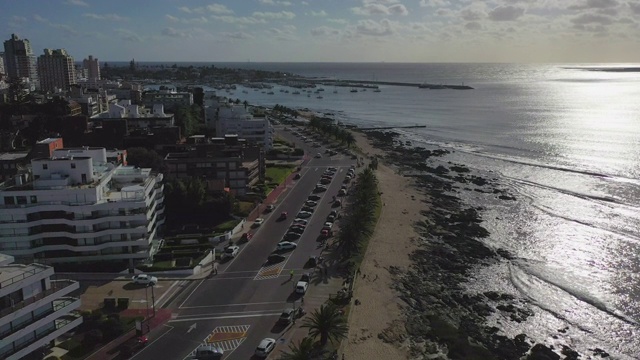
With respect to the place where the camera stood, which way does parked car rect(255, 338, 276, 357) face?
facing away from the viewer and to the right of the viewer

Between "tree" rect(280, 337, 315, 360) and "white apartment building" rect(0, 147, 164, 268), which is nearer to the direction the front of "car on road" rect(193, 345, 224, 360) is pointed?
the tree

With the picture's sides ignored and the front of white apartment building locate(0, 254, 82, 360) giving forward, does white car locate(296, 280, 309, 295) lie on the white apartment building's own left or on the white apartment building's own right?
on the white apartment building's own left

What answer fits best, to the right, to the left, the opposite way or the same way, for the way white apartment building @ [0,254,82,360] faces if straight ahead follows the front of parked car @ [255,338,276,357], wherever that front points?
to the right

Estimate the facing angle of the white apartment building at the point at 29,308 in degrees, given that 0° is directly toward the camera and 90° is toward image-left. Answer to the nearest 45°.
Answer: approximately 315°

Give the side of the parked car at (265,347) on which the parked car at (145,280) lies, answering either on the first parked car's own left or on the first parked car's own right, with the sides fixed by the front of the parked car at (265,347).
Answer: on the first parked car's own left

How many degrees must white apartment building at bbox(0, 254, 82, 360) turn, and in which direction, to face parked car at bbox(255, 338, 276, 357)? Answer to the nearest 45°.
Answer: approximately 45° to its left
